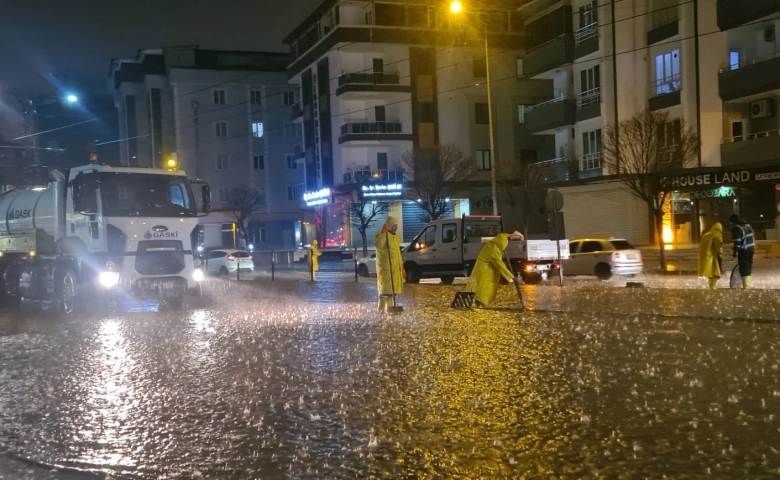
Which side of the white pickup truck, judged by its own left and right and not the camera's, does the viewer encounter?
left

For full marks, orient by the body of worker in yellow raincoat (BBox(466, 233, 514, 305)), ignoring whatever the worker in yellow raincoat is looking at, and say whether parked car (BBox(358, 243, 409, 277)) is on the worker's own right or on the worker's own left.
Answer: on the worker's own left

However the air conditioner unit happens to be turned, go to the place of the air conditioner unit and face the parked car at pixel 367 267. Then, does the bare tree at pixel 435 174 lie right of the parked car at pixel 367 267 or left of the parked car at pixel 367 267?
right

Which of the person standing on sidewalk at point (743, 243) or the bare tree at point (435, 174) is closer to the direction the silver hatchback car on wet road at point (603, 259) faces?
the bare tree

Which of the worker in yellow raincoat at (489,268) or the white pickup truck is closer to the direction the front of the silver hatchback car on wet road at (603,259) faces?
the white pickup truck

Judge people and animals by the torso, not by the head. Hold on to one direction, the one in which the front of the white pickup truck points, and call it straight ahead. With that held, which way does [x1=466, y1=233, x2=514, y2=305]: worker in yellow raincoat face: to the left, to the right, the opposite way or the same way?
the opposite way

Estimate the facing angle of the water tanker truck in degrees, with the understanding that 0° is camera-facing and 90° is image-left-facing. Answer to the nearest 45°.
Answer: approximately 315°

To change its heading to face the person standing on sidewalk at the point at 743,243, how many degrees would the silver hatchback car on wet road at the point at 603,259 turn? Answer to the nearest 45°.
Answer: approximately 180°
